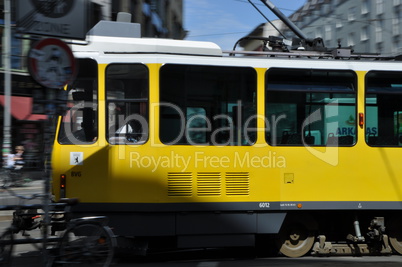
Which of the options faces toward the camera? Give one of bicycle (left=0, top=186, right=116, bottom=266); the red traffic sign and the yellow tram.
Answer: the red traffic sign

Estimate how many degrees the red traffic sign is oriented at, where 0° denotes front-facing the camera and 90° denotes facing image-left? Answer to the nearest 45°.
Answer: approximately 0°

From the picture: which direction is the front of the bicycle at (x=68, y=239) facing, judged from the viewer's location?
facing to the left of the viewer

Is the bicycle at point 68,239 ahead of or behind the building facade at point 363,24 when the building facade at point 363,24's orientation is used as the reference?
ahead

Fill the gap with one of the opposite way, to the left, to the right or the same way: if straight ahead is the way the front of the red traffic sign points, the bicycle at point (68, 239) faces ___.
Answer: to the right

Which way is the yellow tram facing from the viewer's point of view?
to the viewer's left

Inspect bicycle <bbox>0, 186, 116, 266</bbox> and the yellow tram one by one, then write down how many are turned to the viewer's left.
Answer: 2

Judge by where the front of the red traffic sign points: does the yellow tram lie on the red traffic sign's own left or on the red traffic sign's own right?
on the red traffic sign's own left
